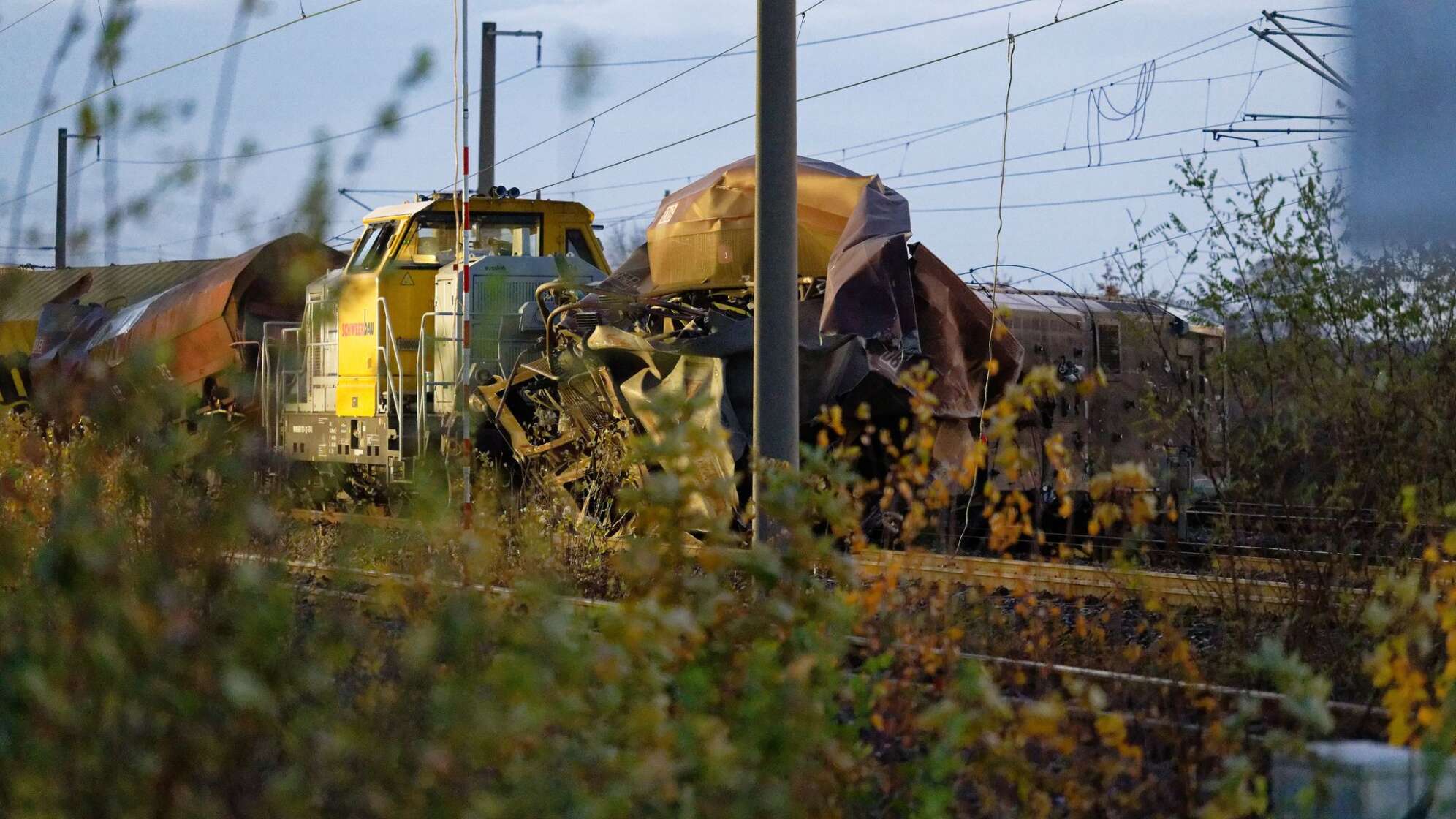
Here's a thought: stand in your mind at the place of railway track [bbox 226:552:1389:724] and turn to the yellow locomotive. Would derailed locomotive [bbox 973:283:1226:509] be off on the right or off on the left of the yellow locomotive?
right

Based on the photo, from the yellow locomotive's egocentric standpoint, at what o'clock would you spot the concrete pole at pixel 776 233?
The concrete pole is roughly at 1 o'clock from the yellow locomotive.

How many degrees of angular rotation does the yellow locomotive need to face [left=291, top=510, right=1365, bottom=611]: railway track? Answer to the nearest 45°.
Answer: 0° — it already faces it

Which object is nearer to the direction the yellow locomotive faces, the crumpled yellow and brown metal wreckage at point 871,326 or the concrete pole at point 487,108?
the crumpled yellow and brown metal wreckage

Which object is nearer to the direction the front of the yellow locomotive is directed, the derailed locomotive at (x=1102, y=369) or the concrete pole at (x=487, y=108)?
the derailed locomotive

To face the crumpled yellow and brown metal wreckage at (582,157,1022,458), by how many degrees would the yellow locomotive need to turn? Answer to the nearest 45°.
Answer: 0° — it already faces it
